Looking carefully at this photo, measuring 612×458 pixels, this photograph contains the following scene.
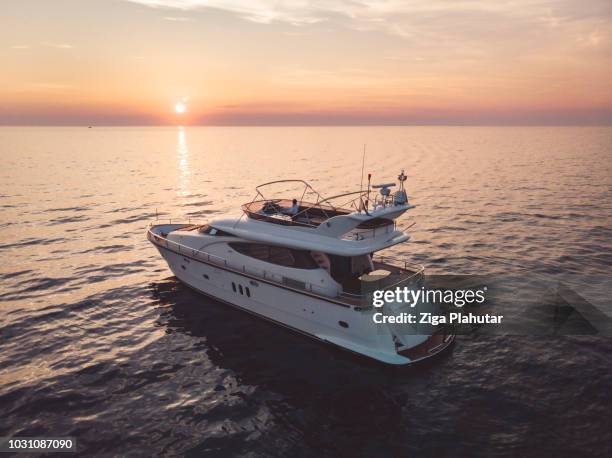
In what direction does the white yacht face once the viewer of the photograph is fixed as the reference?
facing away from the viewer and to the left of the viewer
